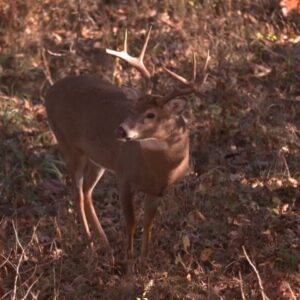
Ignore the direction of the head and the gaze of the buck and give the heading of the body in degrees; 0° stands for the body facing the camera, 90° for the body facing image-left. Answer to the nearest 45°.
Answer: approximately 315°

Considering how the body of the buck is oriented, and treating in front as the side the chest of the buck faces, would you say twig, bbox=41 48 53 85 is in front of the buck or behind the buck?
behind
